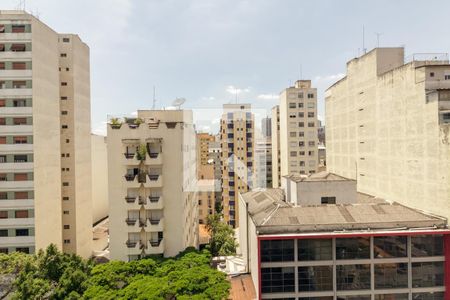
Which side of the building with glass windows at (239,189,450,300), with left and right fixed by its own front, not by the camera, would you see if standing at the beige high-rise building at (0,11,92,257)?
right

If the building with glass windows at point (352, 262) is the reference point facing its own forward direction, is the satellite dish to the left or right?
on its right

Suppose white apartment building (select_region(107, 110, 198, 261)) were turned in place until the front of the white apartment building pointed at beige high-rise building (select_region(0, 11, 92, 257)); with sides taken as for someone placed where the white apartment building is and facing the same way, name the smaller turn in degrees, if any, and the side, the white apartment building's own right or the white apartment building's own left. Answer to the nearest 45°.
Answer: approximately 135° to the white apartment building's own right

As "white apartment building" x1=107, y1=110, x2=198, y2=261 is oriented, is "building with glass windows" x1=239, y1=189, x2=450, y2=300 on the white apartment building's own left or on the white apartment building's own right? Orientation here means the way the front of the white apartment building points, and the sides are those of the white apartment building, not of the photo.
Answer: on the white apartment building's own left

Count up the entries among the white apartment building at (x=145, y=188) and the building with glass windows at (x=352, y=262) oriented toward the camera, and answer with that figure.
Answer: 2

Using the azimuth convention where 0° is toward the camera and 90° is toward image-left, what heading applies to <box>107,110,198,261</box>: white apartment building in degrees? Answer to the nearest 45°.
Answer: approximately 0°
